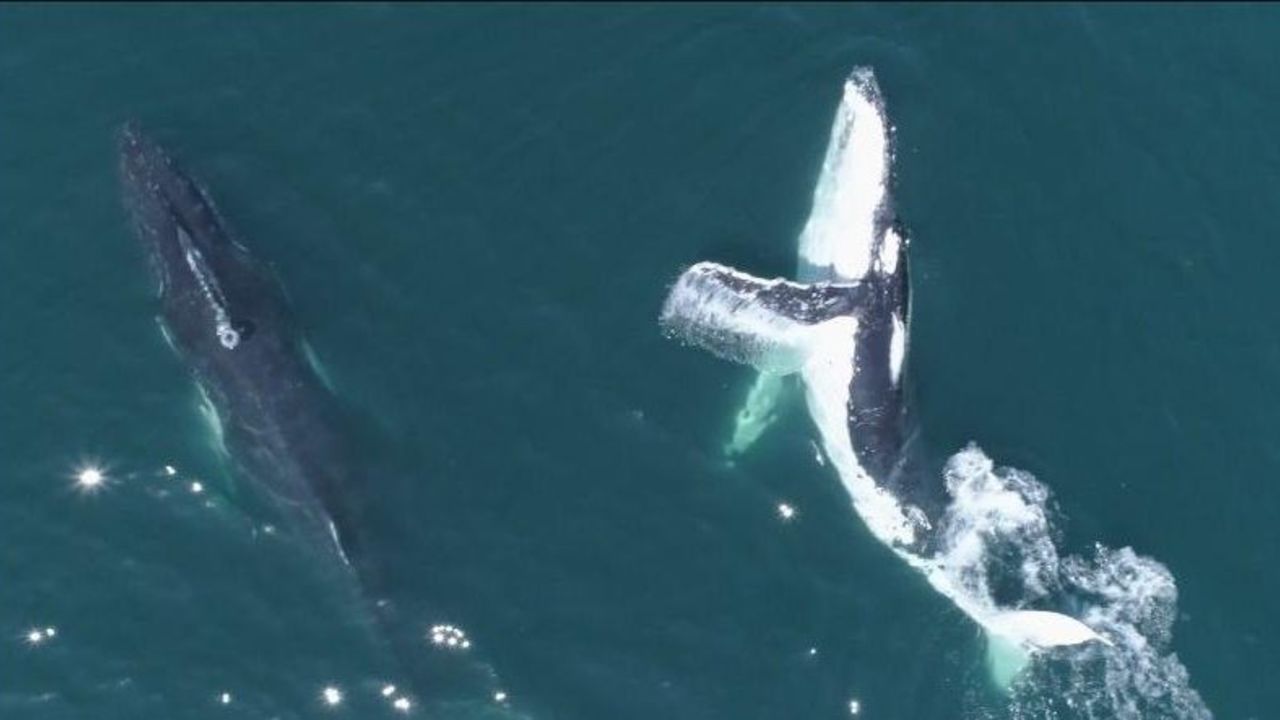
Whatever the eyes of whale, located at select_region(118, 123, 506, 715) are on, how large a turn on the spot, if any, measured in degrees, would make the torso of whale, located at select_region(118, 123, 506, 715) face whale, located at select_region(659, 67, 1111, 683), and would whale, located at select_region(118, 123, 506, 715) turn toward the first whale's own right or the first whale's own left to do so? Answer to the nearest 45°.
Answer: approximately 135° to the first whale's own right

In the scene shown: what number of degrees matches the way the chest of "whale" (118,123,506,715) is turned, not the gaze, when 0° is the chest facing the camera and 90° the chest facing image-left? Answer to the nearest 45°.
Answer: approximately 135°
